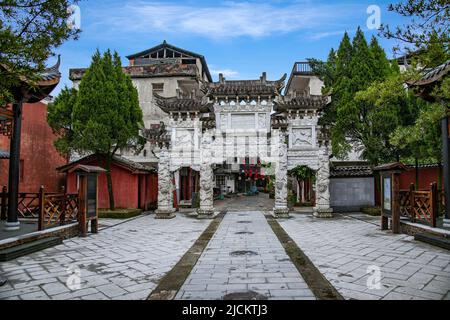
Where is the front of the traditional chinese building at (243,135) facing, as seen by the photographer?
facing the viewer

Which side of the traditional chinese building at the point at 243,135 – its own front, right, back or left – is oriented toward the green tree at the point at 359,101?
left

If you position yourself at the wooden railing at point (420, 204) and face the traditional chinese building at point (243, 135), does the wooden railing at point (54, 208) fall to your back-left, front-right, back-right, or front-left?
front-left

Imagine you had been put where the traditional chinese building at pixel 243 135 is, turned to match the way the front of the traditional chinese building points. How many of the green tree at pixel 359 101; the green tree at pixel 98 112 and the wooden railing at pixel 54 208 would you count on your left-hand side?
1

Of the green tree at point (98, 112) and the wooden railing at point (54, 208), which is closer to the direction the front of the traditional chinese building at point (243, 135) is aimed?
the wooden railing

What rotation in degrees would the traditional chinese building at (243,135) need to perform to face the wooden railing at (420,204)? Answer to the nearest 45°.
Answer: approximately 45° to its left

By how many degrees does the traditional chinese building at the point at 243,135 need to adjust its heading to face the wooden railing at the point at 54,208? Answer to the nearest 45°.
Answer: approximately 45° to its right

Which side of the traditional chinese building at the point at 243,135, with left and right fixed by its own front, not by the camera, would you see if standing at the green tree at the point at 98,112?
right

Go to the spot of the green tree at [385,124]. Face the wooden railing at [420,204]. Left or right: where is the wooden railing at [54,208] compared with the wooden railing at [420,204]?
right

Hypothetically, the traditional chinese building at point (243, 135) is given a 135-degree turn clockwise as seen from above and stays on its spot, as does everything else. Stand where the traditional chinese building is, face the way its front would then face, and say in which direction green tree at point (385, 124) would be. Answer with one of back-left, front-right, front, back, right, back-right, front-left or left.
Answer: back-right
